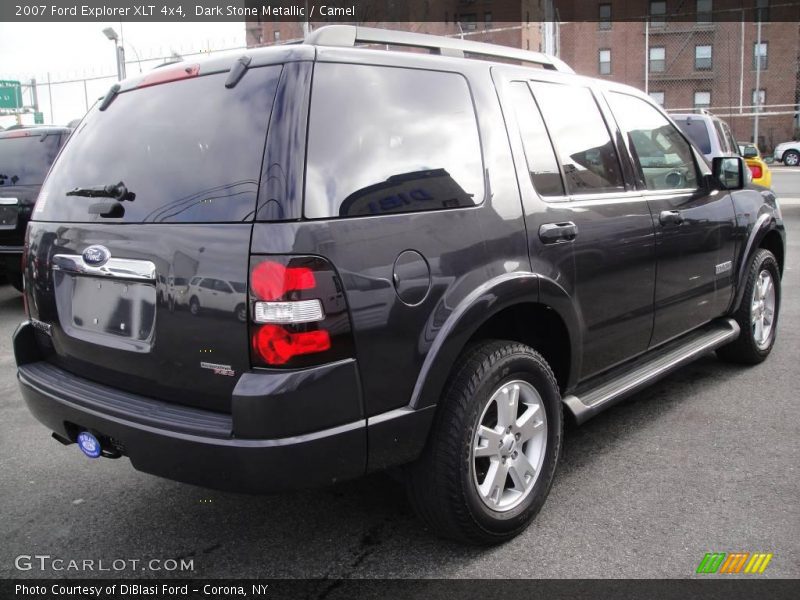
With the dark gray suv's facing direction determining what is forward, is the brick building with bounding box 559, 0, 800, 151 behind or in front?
in front

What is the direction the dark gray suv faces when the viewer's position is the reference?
facing away from the viewer and to the right of the viewer

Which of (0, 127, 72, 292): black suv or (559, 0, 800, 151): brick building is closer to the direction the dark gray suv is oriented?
the brick building

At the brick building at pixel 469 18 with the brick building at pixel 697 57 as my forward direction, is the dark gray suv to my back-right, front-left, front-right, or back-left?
back-right

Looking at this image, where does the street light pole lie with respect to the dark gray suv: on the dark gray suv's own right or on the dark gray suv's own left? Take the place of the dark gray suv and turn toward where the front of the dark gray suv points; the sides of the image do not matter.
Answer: on the dark gray suv's own left

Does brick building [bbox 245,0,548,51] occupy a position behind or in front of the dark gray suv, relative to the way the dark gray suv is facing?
in front

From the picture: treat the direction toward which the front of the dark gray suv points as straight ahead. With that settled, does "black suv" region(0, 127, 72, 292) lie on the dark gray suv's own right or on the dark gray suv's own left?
on the dark gray suv's own left

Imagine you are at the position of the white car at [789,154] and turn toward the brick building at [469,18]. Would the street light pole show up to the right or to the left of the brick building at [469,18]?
left
